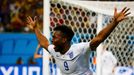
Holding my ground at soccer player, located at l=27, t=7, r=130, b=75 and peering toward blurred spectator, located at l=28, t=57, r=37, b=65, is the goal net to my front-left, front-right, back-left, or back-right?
front-right

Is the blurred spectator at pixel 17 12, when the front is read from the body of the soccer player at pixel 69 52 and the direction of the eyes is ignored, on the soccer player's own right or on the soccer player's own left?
on the soccer player's own right

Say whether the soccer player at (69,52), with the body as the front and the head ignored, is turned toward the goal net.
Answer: no

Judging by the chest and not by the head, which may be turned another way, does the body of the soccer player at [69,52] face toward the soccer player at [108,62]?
no
